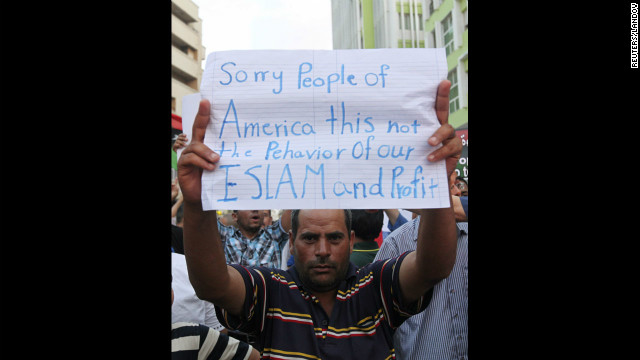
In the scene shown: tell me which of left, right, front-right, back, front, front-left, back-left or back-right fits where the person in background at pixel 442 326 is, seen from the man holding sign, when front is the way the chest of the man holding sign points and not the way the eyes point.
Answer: back-left

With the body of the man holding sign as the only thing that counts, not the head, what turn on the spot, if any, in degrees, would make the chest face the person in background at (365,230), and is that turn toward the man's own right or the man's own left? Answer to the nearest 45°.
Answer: approximately 180°

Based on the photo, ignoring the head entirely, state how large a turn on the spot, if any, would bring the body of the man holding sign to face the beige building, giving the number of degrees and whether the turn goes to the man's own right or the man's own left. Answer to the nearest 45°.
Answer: approximately 180°

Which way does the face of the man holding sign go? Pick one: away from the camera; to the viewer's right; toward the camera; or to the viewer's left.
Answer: toward the camera

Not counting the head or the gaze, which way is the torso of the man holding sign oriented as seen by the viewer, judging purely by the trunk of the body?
toward the camera

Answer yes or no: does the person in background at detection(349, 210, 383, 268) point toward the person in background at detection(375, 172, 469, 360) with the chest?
no
